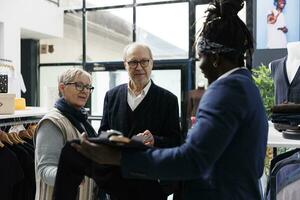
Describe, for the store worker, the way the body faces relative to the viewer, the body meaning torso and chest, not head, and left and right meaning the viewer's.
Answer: facing away from the viewer and to the left of the viewer

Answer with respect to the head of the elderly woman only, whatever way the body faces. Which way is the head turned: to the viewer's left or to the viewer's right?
to the viewer's right

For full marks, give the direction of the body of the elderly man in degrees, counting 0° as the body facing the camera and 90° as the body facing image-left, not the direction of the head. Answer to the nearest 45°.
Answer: approximately 0°

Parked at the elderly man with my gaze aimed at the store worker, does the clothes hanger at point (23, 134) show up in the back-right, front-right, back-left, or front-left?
back-right

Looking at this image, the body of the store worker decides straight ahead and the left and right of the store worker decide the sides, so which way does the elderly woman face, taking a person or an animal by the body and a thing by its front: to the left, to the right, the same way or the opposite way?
the opposite way

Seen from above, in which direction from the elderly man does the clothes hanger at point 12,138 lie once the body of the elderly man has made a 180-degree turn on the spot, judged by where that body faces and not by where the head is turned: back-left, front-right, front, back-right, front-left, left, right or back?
front-left

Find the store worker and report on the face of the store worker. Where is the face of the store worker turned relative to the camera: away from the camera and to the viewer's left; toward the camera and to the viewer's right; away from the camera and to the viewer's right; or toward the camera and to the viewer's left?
away from the camera and to the viewer's left

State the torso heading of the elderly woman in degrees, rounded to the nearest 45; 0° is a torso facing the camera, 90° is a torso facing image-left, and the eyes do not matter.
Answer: approximately 315°

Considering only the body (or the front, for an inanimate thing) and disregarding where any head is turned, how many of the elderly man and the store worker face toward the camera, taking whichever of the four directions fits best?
1

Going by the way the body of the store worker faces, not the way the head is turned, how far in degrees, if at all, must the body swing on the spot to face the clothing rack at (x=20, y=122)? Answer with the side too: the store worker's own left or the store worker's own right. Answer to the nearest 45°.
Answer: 0° — they already face it

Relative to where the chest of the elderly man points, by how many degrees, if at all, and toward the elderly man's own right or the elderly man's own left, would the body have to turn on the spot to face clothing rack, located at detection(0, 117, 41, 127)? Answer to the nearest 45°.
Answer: approximately 135° to the elderly man's own right

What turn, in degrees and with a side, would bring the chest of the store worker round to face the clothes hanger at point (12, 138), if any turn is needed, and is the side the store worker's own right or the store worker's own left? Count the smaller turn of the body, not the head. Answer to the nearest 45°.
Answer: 0° — they already face it
